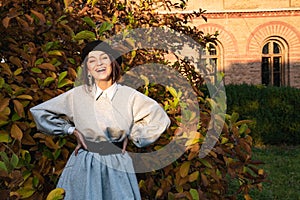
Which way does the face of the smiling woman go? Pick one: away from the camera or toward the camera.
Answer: toward the camera

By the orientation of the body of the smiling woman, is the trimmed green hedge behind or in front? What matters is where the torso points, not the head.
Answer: behind

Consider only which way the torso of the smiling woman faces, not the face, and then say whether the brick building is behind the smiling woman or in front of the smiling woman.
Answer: behind

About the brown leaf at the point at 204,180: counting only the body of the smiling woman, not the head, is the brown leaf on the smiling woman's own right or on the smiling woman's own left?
on the smiling woman's own left

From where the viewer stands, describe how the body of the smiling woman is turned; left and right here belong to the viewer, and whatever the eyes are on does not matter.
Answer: facing the viewer
